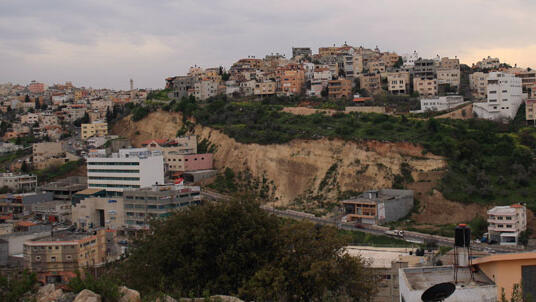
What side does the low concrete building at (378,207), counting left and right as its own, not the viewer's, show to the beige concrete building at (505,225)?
left

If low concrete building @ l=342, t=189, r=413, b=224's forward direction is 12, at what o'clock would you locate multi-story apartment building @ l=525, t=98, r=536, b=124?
The multi-story apartment building is roughly at 6 o'clock from the low concrete building.

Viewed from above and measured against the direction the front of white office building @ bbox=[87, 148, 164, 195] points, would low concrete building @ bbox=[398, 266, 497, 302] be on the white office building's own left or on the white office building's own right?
on the white office building's own left

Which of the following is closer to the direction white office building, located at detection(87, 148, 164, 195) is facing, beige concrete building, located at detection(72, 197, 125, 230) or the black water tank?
the beige concrete building

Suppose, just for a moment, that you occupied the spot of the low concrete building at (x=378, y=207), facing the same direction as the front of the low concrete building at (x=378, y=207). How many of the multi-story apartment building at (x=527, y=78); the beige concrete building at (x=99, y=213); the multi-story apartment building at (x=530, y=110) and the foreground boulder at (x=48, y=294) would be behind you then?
2

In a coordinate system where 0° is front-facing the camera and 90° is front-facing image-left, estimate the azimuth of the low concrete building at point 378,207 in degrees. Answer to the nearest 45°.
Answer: approximately 45°

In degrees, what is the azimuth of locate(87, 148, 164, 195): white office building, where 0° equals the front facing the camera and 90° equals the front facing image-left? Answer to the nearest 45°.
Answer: approximately 45°

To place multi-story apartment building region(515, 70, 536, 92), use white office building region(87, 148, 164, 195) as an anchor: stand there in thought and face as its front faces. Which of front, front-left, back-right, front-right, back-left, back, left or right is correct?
back-left

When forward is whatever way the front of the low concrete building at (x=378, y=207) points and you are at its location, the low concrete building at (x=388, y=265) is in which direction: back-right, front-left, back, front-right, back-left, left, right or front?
front-left

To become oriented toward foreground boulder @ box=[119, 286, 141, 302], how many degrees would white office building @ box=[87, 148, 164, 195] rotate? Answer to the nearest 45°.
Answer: approximately 45° to its left

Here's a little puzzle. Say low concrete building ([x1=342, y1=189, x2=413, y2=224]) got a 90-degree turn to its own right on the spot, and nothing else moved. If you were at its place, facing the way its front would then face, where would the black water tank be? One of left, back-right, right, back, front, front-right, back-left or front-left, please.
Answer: back-left

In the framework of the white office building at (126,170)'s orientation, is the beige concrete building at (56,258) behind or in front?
in front

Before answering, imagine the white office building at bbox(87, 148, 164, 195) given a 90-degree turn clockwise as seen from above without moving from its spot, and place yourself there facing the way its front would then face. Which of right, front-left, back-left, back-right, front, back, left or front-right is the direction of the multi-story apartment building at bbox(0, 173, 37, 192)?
front

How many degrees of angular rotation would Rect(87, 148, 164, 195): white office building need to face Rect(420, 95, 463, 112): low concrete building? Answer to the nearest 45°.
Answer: approximately 135° to its left

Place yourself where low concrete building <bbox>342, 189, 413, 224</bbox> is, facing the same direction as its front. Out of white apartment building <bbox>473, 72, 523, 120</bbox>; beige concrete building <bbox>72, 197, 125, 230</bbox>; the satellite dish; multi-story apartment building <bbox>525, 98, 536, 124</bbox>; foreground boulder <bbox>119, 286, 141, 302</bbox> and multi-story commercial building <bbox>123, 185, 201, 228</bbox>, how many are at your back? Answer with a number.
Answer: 2

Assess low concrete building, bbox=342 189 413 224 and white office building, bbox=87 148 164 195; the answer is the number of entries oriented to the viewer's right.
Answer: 0

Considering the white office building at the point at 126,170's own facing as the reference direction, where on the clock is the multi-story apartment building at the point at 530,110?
The multi-story apartment building is roughly at 8 o'clock from the white office building.

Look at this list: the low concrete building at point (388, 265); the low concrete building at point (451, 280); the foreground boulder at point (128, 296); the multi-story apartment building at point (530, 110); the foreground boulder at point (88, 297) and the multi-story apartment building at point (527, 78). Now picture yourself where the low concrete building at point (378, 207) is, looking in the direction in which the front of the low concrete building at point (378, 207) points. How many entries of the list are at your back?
2
